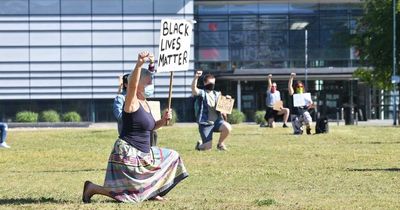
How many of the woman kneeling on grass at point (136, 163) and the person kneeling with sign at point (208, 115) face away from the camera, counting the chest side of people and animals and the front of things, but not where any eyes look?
0

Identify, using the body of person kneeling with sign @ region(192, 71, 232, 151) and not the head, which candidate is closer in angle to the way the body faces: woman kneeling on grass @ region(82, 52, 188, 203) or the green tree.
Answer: the woman kneeling on grass

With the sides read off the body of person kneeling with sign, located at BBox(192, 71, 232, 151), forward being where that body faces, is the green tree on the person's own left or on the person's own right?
on the person's own left

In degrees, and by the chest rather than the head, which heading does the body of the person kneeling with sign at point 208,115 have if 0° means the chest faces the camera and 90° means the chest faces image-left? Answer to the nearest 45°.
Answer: approximately 315°

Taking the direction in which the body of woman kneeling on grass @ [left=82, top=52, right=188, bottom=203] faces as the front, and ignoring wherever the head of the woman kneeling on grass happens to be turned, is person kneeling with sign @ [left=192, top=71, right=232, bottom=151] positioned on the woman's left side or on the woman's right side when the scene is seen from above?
on the woman's left side

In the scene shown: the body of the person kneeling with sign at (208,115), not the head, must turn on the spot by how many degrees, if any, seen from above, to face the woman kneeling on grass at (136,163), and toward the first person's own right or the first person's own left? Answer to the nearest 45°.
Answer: approximately 45° to the first person's own right

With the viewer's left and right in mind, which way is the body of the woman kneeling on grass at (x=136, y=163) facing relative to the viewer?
facing to the right of the viewer
